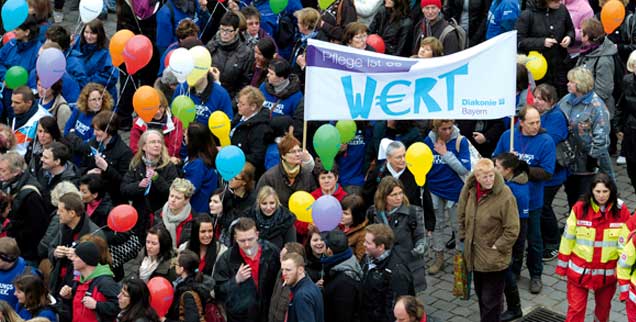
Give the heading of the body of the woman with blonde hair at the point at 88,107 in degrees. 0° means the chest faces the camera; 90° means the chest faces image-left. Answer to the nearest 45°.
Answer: approximately 315°

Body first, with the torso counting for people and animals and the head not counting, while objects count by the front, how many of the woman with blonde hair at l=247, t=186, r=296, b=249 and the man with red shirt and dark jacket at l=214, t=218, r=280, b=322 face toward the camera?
2

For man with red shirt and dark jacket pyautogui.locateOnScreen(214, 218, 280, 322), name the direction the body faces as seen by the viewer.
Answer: toward the camera

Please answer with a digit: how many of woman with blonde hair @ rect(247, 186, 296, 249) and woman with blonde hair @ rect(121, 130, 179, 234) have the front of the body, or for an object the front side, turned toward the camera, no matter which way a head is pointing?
2

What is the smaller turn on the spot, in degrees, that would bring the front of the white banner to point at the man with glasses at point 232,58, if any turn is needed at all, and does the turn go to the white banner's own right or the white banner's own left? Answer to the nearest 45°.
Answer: approximately 135° to the white banner's own right

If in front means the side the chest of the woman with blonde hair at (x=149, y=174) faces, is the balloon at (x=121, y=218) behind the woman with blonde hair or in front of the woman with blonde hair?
in front

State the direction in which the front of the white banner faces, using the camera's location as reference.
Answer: facing the viewer

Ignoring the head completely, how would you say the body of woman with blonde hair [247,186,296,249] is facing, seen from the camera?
toward the camera

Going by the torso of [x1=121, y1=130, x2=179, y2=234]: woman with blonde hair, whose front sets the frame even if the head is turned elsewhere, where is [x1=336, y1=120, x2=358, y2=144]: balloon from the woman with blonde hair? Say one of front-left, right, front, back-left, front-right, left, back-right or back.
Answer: left
